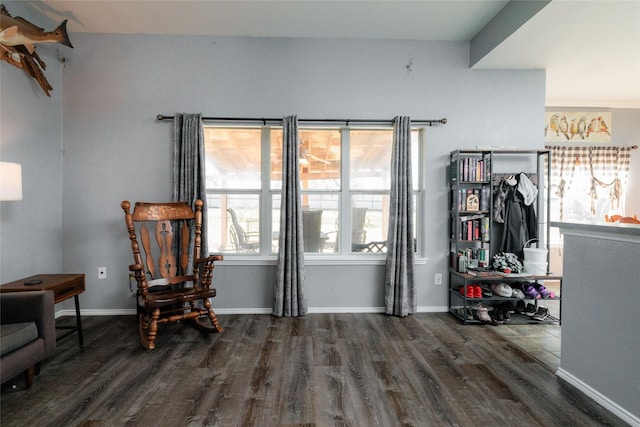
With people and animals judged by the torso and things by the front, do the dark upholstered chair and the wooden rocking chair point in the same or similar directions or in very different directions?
same or similar directions

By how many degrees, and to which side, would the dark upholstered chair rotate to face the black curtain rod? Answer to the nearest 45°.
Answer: approximately 45° to its left

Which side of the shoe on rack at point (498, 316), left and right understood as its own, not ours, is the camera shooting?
front

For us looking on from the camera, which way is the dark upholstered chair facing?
facing the viewer and to the right of the viewer

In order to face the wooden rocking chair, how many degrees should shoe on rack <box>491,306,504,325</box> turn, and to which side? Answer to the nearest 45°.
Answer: approximately 45° to its right

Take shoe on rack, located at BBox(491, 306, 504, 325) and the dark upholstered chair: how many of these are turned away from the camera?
0

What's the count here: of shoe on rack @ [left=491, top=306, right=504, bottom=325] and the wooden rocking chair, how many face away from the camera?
0

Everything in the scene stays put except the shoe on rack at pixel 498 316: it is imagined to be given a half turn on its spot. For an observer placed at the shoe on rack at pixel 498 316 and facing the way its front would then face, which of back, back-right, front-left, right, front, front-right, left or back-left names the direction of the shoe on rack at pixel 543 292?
front-right

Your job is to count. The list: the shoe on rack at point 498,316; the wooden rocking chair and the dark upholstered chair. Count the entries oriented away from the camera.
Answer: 0

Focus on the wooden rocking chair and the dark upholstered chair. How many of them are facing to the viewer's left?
0

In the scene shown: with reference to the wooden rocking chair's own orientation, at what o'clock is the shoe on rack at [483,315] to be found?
The shoe on rack is roughly at 11 o'clock from the wooden rocking chair.

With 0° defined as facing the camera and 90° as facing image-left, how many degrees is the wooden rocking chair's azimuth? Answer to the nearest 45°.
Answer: approximately 315°

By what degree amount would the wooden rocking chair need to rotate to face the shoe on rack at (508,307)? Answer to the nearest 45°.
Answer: approximately 45° to its left
